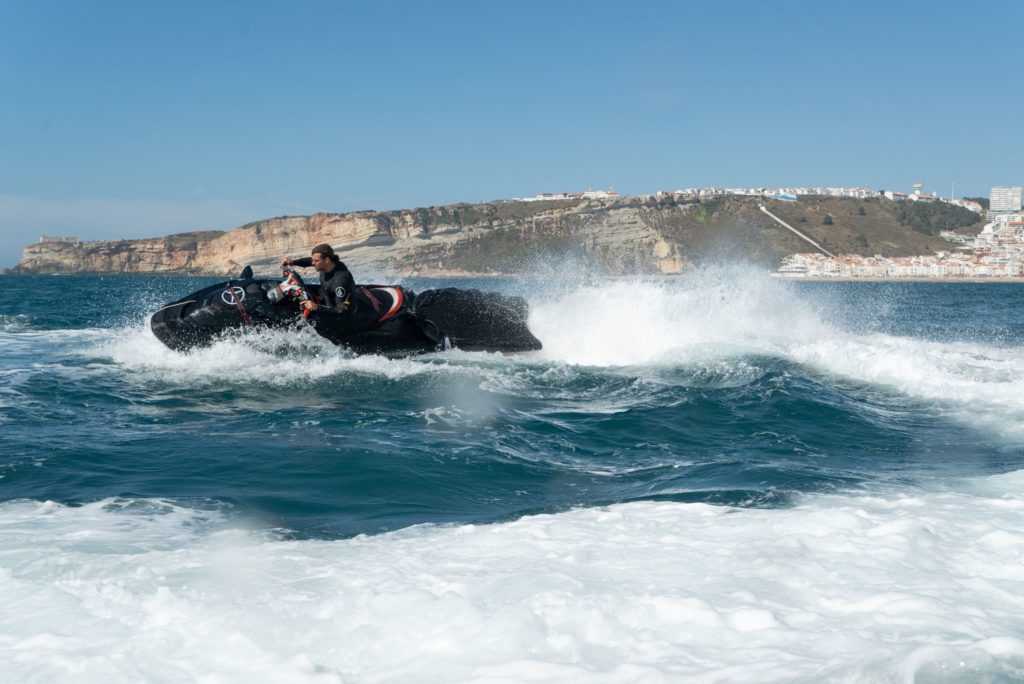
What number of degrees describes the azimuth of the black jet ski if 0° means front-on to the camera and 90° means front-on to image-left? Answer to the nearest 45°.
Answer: approximately 90°

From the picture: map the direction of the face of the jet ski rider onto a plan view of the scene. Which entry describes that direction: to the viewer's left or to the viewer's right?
to the viewer's left

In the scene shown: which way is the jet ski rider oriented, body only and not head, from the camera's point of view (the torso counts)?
to the viewer's left
